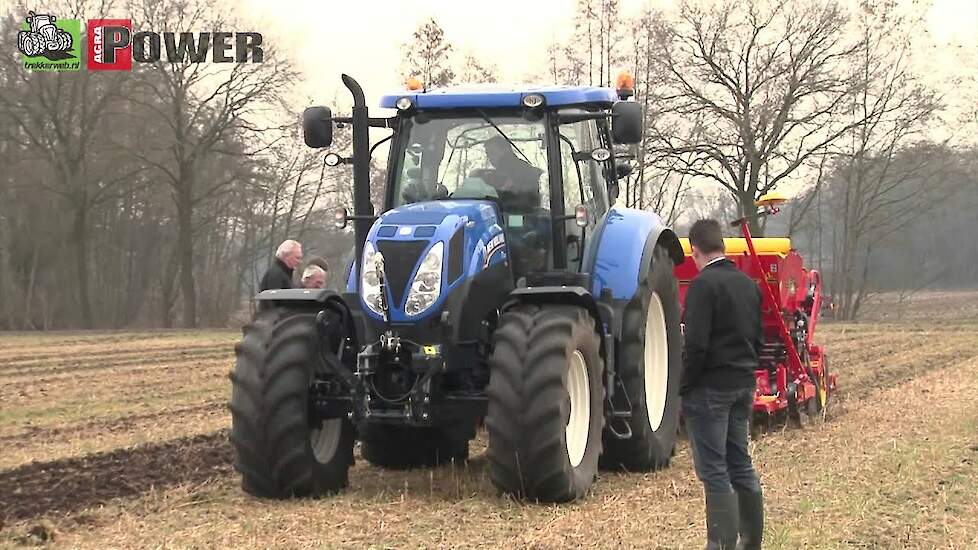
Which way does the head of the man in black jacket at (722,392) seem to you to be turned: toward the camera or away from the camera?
away from the camera

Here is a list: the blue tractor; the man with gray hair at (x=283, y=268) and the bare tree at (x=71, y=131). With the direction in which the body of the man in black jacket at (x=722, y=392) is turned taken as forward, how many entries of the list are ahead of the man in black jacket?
3

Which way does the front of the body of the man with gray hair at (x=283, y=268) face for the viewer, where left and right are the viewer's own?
facing to the right of the viewer

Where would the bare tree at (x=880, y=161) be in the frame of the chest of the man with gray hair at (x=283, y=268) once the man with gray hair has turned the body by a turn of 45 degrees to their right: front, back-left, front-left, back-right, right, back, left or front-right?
left

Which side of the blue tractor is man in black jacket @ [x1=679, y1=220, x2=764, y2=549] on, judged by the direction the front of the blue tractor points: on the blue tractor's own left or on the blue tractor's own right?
on the blue tractor's own left

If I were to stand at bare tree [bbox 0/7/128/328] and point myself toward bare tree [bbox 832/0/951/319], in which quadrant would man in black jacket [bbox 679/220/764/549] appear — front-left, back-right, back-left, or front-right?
front-right

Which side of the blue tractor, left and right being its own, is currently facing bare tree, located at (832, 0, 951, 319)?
back

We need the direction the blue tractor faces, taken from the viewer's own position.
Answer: facing the viewer and to the left of the viewer

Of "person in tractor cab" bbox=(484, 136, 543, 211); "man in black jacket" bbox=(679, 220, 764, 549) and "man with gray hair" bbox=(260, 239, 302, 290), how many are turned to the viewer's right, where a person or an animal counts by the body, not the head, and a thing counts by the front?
1

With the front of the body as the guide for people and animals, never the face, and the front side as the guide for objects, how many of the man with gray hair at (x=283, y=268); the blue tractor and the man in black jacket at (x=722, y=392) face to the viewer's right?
1

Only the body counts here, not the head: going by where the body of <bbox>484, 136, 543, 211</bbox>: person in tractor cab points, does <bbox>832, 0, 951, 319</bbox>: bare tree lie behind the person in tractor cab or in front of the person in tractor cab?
behind

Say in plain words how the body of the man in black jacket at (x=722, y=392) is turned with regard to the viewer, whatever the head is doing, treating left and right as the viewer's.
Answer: facing away from the viewer and to the left of the viewer

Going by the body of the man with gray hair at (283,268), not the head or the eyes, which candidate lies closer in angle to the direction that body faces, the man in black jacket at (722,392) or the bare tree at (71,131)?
the man in black jacket

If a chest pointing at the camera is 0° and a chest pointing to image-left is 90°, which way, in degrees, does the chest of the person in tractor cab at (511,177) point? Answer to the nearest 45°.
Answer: approximately 45°

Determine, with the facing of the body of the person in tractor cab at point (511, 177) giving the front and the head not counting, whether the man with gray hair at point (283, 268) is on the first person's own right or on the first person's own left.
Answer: on the first person's own right
